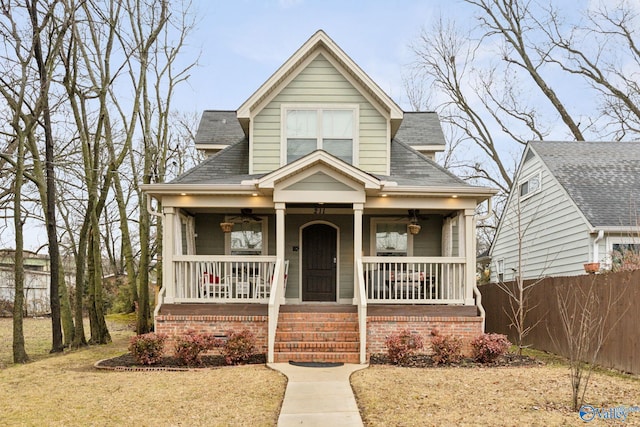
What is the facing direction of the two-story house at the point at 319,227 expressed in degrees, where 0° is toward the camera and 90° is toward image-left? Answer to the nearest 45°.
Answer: approximately 0°

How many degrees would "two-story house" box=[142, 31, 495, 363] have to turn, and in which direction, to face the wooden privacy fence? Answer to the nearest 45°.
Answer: approximately 45° to its left

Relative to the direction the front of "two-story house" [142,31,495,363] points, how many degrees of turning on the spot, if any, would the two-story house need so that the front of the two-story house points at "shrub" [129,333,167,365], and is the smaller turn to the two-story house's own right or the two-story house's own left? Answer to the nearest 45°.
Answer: approximately 45° to the two-story house's own right

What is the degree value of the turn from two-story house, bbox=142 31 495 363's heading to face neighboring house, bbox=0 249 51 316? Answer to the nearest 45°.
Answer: approximately 135° to its right

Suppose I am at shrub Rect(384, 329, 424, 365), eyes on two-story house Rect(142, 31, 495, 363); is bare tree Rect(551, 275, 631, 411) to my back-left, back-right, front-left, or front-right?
back-right

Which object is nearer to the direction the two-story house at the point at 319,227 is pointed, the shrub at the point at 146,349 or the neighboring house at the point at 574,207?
the shrub
